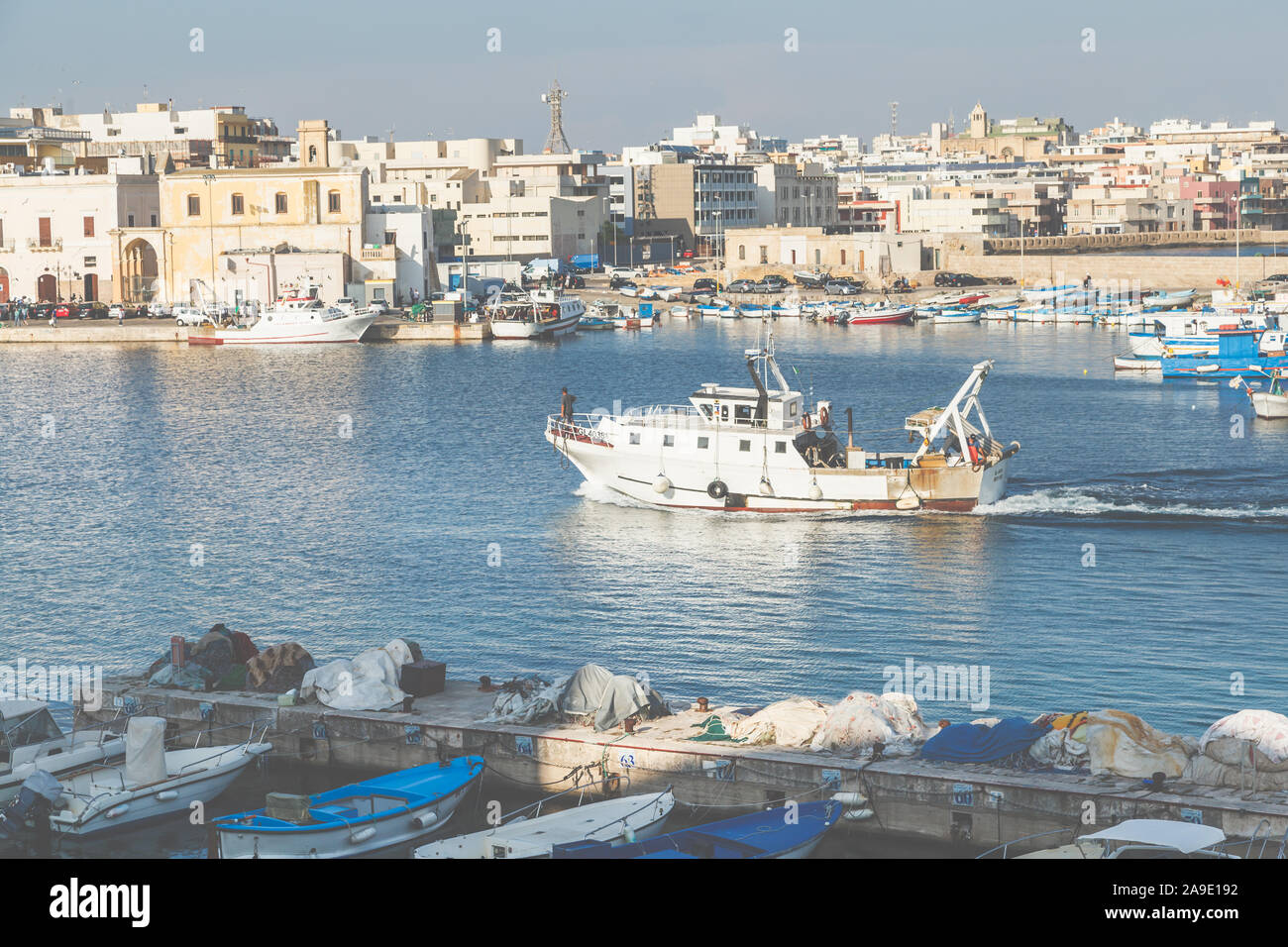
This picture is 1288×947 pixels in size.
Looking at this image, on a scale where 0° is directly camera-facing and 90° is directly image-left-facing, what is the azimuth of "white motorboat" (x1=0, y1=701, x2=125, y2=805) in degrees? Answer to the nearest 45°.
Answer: approximately 225°

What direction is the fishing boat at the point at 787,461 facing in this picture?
to the viewer's left

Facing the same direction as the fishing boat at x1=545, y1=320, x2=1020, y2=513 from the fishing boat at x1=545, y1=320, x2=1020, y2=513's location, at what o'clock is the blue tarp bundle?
The blue tarp bundle is roughly at 9 o'clock from the fishing boat.

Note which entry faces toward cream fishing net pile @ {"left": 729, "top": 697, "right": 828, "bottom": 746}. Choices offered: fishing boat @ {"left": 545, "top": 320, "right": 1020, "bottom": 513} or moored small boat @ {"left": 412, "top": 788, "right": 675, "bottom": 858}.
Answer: the moored small boat

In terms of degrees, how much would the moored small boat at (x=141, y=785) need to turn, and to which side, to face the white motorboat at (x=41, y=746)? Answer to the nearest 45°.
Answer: approximately 90° to its left

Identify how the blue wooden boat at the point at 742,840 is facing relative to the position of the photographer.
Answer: facing away from the viewer and to the right of the viewer

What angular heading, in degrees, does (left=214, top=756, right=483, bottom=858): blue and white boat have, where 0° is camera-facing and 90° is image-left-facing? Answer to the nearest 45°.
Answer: approximately 225°

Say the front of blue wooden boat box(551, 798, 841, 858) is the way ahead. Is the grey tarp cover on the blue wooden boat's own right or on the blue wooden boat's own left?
on the blue wooden boat's own left

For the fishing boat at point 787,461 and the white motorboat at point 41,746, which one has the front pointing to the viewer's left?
the fishing boat

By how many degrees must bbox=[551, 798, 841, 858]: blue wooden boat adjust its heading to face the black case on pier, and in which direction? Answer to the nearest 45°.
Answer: approximately 90° to its left

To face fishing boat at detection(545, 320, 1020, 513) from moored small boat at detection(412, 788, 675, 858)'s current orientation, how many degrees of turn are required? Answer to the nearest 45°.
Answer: approximately 45° to its left
